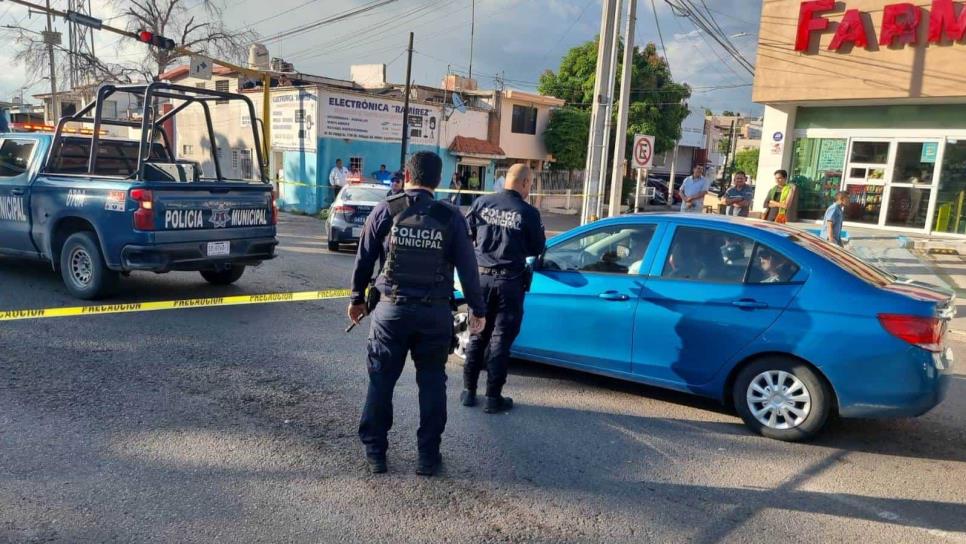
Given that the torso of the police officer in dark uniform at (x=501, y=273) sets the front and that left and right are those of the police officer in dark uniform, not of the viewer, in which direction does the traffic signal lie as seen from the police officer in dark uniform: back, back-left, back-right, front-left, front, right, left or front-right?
left

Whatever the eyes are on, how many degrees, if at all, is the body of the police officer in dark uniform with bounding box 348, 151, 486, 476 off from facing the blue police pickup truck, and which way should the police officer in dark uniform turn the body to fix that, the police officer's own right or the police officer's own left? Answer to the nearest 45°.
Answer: approximately 45° to the police officer's own left

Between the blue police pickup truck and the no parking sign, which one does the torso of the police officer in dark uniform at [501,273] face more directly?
the no parking sign

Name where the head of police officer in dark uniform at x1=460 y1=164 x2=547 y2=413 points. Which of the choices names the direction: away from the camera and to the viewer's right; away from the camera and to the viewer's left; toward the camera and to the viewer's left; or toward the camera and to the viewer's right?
away from the camera and to the viewer's right

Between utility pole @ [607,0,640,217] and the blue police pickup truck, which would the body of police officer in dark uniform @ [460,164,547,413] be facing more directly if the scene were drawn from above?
the utility pole

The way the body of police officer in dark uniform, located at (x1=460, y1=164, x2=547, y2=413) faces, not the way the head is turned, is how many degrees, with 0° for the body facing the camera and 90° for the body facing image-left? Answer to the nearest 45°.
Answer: approximately 225°

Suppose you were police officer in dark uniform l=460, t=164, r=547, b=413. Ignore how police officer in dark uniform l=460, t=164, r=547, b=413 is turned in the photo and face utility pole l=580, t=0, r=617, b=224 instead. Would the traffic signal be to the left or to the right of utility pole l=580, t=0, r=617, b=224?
left

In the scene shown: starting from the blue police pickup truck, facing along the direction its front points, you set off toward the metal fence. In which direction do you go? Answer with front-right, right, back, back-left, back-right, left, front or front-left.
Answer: right

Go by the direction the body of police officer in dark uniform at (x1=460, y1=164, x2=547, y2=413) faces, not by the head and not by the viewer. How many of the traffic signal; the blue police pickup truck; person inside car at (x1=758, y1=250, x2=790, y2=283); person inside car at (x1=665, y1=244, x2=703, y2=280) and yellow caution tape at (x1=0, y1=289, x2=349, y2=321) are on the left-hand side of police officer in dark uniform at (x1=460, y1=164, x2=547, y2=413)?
3

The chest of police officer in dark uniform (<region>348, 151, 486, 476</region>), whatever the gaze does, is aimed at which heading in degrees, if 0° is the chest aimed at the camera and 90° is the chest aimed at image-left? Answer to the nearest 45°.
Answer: approximately 180°

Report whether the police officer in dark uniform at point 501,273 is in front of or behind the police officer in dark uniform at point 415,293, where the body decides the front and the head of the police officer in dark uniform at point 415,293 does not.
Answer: in front

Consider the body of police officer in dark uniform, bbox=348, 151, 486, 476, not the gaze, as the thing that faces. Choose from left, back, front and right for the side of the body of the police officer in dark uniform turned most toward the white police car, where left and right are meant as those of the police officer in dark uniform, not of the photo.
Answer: front

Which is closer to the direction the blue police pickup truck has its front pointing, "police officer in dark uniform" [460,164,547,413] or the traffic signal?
the traffic signal
